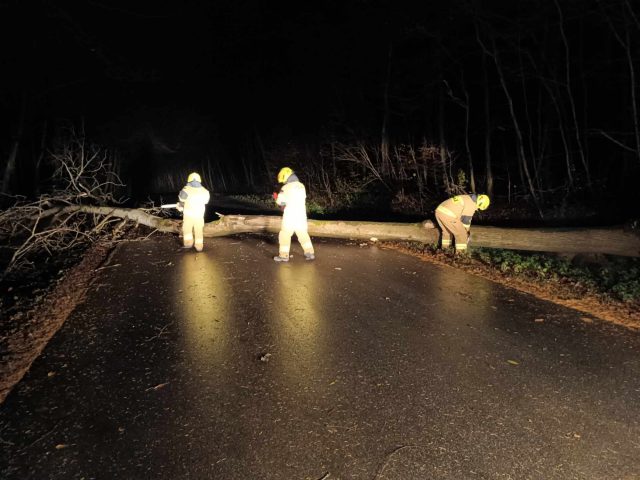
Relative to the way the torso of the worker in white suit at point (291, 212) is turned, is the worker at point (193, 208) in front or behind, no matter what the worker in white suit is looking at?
in front

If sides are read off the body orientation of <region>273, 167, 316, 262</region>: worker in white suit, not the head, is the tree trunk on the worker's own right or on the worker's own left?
on the worker's own right

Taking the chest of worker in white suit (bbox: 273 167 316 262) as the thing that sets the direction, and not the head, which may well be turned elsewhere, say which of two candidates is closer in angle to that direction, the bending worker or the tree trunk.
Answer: the tree trunk
